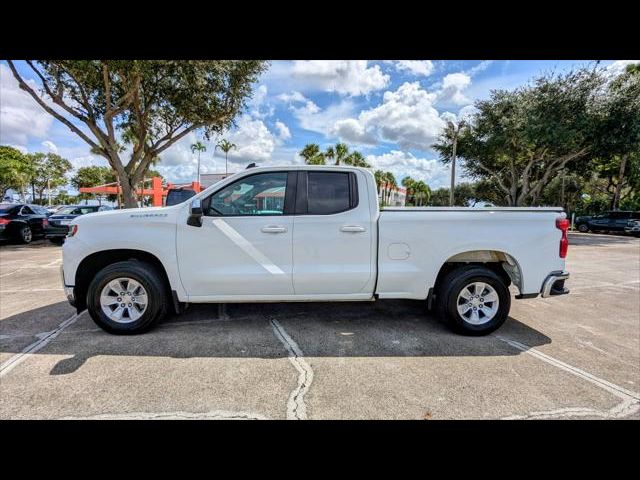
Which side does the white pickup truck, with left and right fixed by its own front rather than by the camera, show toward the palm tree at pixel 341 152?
right

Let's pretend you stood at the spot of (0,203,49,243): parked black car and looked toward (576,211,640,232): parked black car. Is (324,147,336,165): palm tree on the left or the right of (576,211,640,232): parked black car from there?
left

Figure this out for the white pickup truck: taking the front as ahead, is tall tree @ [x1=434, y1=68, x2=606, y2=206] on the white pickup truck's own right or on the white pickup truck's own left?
on the white pickup truck's own right

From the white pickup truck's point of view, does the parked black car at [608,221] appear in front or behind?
behind

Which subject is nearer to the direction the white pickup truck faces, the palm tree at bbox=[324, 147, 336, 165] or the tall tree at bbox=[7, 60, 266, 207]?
the tall tree

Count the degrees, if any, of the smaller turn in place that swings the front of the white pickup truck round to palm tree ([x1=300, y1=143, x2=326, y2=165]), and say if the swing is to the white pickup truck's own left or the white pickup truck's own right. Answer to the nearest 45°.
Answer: approximately 90° to the white pickup truck's own right

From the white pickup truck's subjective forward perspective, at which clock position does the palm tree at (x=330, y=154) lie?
The palm tree is roughly at 3 o'clock from the white pickup truck.

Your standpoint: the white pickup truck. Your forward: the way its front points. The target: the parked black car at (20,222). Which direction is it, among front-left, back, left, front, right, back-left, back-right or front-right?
front-right

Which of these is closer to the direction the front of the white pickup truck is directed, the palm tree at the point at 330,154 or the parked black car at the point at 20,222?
the parked black car

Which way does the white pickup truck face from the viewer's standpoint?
to the viewer's left

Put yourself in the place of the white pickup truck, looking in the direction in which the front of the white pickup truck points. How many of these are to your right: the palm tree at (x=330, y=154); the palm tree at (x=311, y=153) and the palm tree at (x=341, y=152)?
3

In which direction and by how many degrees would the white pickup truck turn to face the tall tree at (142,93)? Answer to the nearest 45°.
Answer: approximately 45° to its right

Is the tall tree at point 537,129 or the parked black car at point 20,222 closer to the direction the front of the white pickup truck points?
the parked black car
